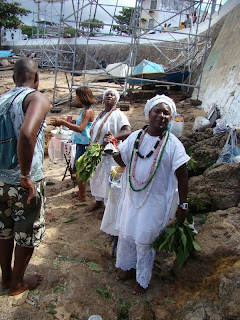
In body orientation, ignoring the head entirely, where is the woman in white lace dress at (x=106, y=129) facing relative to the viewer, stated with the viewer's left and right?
facing the viewer and to the left of the viewer

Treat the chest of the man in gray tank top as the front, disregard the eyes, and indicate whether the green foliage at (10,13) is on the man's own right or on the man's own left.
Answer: on the man's own left

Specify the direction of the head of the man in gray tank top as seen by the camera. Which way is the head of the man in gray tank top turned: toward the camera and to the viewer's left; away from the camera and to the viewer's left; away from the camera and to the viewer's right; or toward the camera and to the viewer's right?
away from the camera and to the viewer's right

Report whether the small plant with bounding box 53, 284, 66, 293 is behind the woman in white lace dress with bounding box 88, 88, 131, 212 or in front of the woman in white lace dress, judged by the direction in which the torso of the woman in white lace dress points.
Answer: in front

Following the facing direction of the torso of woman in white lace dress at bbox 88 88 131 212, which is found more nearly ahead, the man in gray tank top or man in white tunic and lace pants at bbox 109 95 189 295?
the man in gray tank top

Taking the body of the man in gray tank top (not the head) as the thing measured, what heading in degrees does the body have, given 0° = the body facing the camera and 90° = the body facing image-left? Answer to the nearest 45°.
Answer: approximately 225°

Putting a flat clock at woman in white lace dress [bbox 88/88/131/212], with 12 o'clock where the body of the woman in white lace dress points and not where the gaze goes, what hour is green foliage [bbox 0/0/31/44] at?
The green foliage is roughly at 4 o'clock from the woman in white lace dress.

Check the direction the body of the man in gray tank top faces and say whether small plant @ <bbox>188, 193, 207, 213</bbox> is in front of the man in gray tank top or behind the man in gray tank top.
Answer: in front

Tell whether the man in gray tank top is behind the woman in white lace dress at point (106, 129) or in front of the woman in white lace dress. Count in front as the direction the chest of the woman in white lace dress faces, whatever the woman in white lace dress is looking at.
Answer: in front

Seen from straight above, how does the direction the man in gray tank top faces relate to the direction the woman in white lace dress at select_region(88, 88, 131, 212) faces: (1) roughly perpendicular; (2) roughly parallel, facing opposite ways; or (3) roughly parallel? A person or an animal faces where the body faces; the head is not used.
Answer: roughly parallel, facing opposite ways

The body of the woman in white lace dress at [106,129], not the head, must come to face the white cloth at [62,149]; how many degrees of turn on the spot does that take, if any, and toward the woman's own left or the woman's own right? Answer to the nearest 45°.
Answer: approximately 90° to the woman's own right
